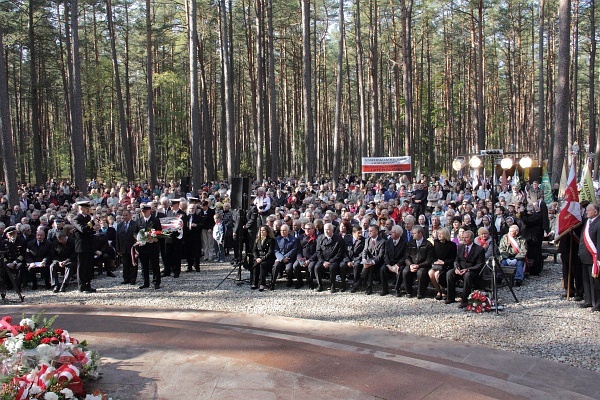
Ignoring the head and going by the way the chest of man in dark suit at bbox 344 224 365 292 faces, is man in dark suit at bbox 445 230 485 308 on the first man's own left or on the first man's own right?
on the first man's own left

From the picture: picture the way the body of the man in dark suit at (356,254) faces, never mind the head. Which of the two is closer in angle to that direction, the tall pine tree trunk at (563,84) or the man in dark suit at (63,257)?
the man in dark suit

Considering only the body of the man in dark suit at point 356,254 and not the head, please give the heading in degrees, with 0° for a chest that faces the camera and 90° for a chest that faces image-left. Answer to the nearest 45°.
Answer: approximately 45°

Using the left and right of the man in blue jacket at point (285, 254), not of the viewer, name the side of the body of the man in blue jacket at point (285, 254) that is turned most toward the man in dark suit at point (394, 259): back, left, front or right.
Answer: left

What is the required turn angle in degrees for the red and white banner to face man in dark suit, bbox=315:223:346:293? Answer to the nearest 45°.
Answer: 0° — it already faces them

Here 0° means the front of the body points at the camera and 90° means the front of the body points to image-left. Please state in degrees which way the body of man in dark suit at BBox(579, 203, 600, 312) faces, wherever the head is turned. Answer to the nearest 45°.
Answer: approximately 45°

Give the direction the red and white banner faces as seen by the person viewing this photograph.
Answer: facing the viewer

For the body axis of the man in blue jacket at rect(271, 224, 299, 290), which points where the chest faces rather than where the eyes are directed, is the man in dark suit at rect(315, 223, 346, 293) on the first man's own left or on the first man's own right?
on the first man's own left

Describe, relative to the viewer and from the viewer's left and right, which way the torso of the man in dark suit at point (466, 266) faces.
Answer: facing the viewer and to the left of the viewer

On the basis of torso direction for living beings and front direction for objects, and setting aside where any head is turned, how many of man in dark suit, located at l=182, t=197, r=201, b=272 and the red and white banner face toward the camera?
2
